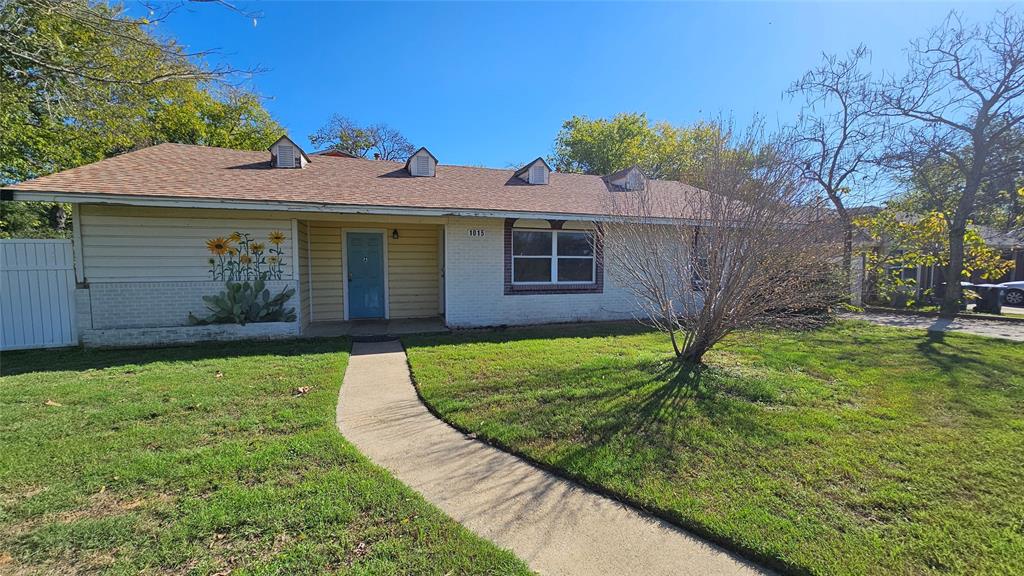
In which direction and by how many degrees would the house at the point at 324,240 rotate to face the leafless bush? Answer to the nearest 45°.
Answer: approximately 45° to its left

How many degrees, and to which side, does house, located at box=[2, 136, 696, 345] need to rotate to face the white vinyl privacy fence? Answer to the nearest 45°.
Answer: approximately 90° to its right

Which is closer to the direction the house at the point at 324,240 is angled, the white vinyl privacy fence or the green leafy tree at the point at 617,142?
the white vinyl privacy fence

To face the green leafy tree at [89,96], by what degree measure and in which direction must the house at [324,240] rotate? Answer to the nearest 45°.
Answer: approximately 135° to its right

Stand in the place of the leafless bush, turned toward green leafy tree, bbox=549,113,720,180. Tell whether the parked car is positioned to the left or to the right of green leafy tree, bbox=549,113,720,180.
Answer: right

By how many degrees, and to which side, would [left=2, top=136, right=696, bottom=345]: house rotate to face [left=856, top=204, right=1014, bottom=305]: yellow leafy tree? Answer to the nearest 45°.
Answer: approximately 90° to its left

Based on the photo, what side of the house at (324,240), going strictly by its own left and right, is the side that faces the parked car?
left

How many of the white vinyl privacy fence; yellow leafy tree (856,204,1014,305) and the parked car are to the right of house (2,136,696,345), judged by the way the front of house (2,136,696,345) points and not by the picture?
1

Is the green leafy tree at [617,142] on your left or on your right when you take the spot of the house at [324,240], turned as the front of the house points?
on your left

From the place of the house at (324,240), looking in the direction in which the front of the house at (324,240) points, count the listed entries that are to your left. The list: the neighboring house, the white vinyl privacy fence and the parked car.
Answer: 2

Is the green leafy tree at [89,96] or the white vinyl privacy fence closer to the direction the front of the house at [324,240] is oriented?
the white vinyl privacy fence

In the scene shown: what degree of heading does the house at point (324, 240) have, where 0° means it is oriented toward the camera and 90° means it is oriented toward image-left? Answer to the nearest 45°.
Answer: approximately 0°

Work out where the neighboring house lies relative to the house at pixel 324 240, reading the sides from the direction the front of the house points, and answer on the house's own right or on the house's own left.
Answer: on the house's own left
